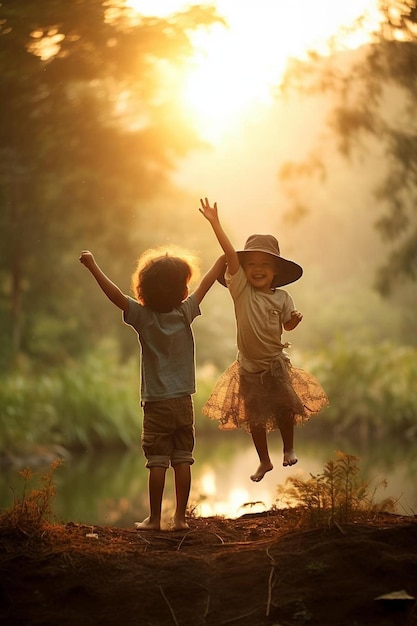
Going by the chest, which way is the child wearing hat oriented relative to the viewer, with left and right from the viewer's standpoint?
facing the viewer

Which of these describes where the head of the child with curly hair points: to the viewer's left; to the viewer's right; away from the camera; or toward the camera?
away from the camera

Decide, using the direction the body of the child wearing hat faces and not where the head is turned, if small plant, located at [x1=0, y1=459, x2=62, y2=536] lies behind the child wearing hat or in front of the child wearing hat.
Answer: in front
